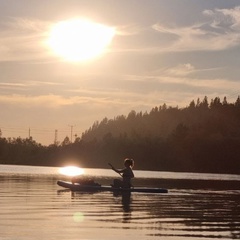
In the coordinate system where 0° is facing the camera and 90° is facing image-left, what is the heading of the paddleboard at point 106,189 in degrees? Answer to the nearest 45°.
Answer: approximately 90°
